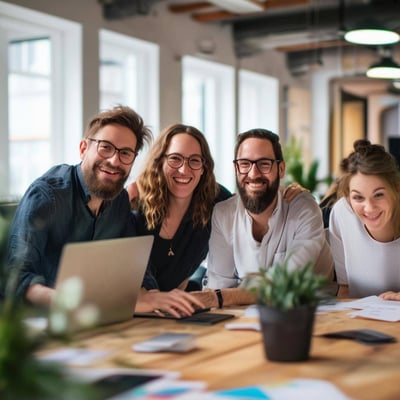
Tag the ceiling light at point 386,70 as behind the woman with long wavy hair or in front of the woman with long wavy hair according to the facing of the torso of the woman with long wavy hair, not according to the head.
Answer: behind

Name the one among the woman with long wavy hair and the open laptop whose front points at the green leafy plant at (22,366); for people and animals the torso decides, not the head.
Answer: the woman with long wavy hair

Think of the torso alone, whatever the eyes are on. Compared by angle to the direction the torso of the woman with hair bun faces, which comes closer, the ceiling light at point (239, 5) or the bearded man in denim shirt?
the bearded man in denim shirt

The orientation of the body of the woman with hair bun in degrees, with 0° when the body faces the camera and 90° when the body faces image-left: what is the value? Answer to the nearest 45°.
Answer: approximately 0°

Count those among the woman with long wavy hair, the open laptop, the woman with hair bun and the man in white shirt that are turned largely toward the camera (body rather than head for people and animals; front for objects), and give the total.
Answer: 3

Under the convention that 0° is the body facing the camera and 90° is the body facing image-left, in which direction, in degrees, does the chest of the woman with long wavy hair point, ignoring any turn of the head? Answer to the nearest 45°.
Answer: approximately 0°

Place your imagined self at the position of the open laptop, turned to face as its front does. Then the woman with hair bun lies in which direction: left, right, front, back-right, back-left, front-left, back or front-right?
right

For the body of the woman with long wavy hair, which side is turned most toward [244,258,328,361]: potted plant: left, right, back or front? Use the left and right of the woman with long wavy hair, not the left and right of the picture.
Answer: front
